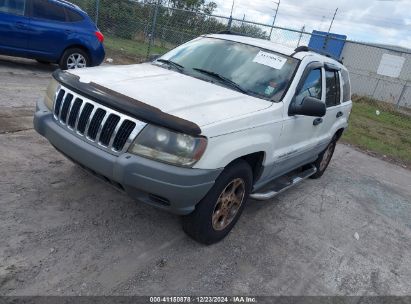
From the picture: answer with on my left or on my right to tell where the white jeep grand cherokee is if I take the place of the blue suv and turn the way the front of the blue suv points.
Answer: on my left

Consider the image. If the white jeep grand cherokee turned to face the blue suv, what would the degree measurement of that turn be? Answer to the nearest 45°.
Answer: approximately 90° to its right

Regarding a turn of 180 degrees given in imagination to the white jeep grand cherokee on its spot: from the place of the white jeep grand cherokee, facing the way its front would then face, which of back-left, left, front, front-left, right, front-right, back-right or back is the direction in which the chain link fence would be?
front-left

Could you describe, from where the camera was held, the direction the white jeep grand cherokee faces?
facing the viewer and to the left of the viewer

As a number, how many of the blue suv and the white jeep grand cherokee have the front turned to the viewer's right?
0

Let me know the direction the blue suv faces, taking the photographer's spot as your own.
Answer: facing to the left of the viewer

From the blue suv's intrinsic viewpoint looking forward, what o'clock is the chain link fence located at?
The chain link fence is roughly at 4 o'clock from the blue suv.
